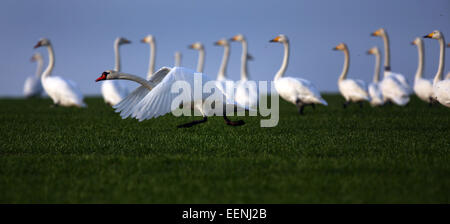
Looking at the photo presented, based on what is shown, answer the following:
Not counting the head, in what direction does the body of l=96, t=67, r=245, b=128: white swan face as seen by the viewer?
to the viewer's left

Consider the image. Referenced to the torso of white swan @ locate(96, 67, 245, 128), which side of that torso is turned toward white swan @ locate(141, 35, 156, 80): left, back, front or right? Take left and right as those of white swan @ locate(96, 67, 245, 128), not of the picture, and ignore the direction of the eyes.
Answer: right

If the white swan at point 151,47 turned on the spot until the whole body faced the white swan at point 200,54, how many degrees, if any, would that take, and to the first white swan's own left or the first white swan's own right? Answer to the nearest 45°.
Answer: approximately 135° to the first white swan's own right

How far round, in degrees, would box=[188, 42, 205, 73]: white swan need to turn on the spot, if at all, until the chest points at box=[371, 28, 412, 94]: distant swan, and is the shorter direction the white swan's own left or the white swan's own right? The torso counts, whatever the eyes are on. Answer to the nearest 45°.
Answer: approximately 135° to the white swan's own left

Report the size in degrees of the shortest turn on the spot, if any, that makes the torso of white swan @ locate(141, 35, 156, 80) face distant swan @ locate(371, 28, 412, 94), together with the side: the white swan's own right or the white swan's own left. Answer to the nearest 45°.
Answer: approximately 180°

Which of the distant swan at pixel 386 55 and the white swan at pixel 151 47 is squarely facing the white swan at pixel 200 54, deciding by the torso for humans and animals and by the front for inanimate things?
the distant swan

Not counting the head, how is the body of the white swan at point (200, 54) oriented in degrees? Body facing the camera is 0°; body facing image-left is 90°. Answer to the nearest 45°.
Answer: approximately 90°

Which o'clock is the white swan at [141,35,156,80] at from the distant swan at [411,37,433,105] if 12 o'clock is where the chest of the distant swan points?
The white swan is roughly at 12 o'clock from the distant swan.

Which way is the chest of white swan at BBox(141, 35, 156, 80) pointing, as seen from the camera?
to the viewer's left

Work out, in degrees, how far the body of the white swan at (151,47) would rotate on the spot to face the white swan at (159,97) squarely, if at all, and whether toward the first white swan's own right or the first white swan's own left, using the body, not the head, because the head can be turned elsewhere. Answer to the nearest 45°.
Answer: approximately 90° to the first white swan's own left

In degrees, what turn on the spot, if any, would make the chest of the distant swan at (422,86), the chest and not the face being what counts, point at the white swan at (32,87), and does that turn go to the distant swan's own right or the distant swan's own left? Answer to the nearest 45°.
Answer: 0° — it already faces it

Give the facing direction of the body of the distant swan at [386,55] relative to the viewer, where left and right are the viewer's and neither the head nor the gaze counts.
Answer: facing to the left of the viewer

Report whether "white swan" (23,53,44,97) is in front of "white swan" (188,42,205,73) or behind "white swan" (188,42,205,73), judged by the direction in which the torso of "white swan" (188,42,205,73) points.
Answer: in front
